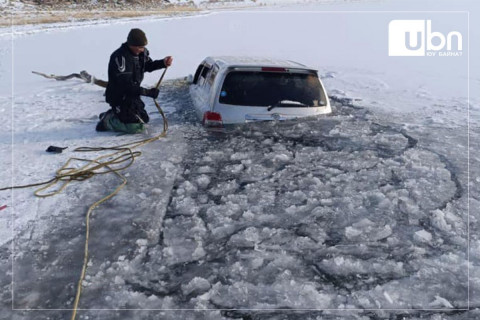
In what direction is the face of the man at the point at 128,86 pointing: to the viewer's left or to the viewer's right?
to the viewer's right

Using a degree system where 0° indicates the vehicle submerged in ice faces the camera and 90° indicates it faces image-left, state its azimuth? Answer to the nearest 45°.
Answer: approximately 180°
